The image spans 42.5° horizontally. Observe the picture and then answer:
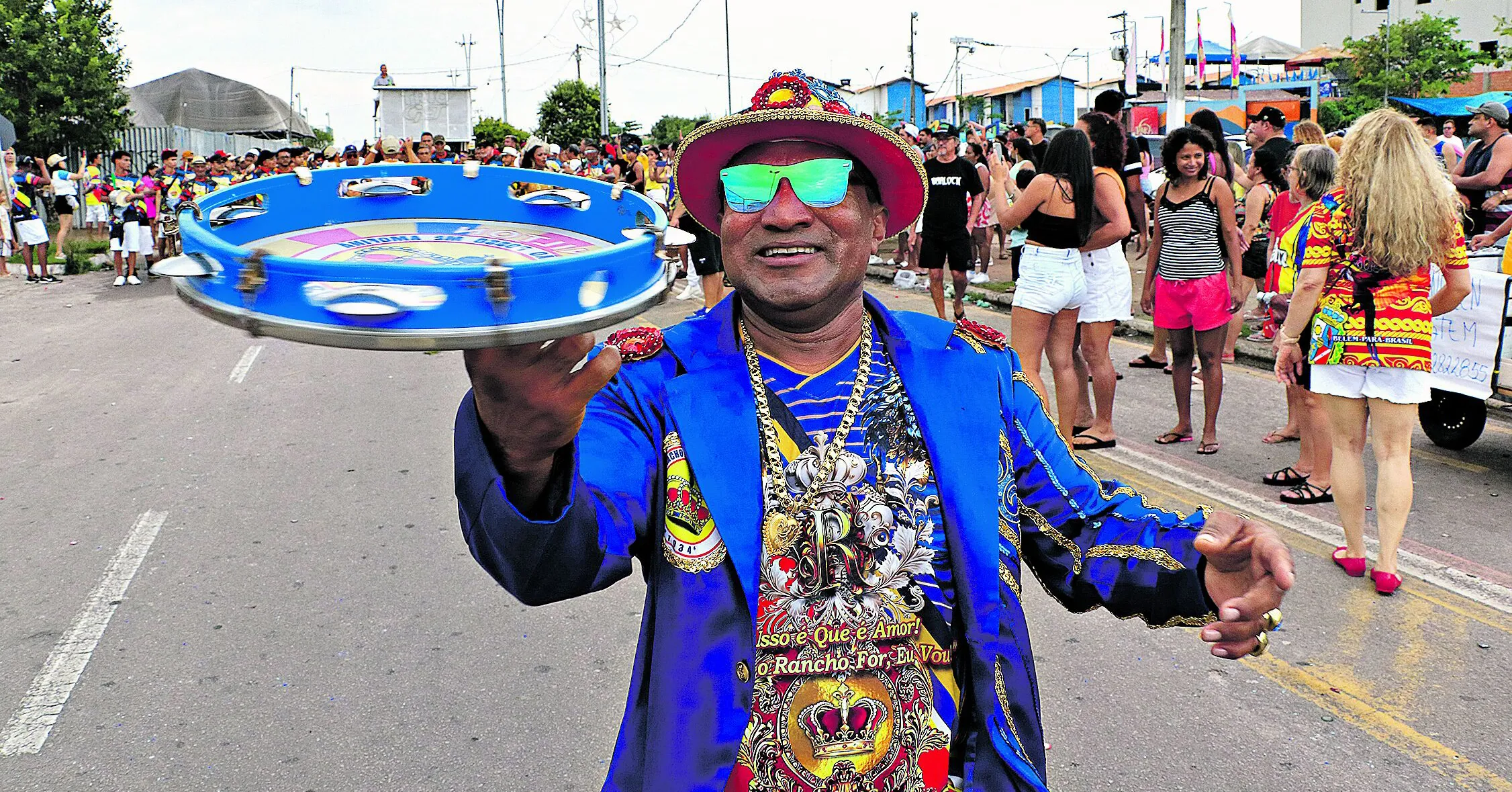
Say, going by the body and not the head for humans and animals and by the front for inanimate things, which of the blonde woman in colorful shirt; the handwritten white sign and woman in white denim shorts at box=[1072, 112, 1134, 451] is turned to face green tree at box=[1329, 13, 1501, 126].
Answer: the blonde woman in colorful shirt

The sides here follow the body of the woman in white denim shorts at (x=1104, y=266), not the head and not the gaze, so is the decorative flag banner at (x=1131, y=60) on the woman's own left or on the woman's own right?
on the woman's own right

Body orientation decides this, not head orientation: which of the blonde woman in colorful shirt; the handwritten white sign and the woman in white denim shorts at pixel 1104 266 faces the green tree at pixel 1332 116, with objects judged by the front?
the blonde woman in colorful shirt

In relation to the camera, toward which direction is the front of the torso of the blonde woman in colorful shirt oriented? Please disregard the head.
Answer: away from the camera

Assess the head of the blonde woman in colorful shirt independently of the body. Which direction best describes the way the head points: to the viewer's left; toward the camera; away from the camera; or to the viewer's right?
away from the camera

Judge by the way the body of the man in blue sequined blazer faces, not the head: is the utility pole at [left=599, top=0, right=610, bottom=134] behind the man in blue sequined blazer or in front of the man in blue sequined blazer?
behind

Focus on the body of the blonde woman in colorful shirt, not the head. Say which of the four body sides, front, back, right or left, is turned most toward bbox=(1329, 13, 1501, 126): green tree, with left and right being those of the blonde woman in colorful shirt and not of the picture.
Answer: front
